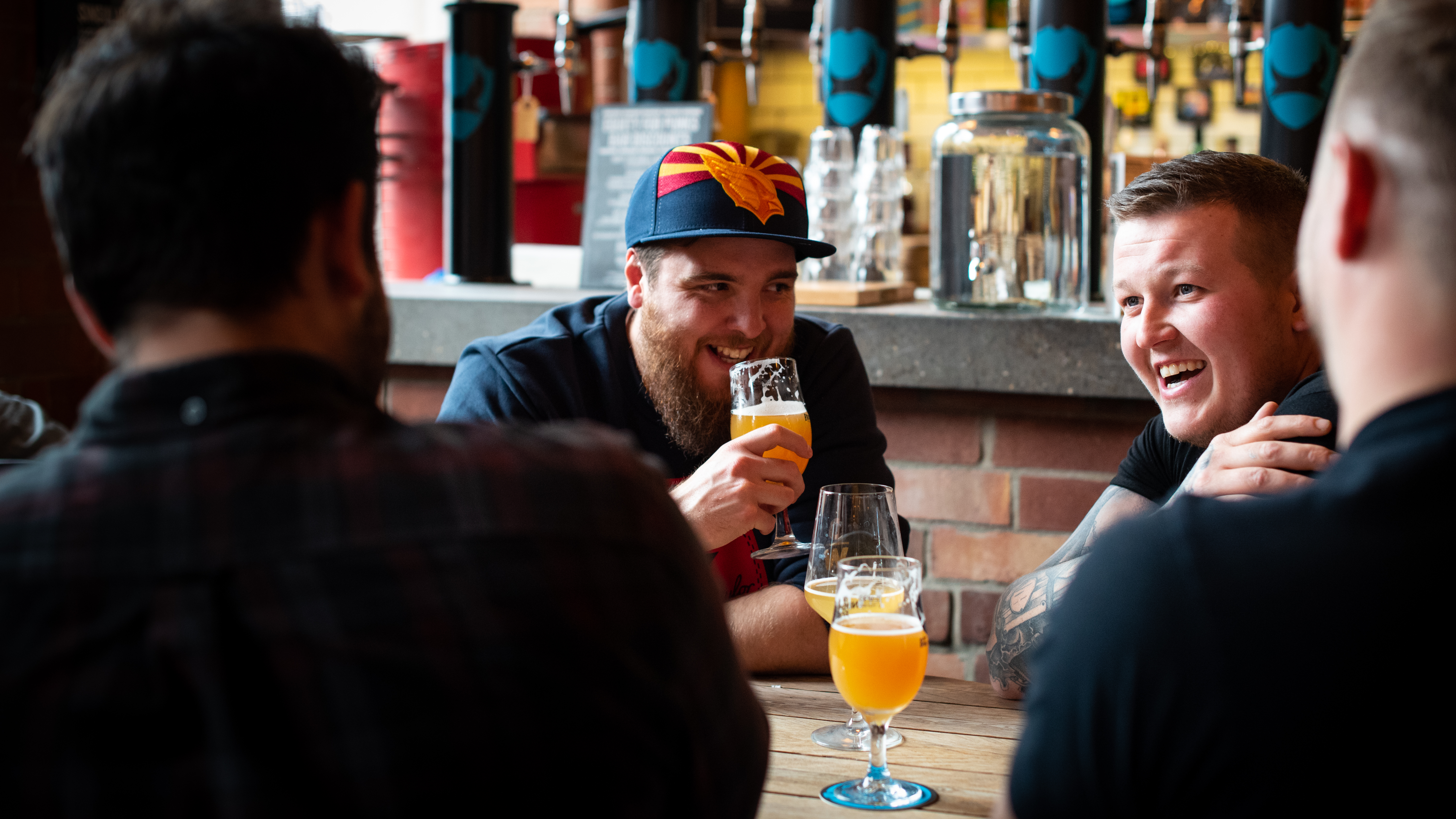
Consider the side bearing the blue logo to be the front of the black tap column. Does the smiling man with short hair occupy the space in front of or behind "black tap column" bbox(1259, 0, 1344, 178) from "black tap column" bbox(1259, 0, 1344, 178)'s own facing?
in front

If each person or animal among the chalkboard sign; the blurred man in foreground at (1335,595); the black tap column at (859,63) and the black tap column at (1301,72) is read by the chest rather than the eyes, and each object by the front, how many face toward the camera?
3

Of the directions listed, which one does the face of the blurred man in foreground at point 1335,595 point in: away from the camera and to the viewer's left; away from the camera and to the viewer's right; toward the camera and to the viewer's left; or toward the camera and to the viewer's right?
away from the camera and to the viewer's left

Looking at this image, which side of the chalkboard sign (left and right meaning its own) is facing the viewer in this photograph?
front

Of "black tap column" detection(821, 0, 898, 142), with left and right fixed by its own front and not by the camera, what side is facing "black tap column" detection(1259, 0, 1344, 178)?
left

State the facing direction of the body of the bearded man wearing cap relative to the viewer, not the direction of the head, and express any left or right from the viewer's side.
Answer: facing the viewer and to the right of the viewer

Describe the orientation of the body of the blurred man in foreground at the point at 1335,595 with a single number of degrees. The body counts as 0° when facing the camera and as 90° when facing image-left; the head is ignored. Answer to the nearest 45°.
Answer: approximately 135°

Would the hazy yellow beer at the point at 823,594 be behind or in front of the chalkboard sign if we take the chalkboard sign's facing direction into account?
in front

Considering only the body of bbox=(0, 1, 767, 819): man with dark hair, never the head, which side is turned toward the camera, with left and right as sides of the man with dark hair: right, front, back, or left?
back

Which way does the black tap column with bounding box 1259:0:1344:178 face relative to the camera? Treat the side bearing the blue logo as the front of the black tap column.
toward the camera

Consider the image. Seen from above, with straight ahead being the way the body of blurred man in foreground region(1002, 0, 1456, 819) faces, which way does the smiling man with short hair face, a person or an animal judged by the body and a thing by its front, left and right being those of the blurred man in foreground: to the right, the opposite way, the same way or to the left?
to the left

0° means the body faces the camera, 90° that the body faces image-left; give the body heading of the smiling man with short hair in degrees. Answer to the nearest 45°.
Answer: approximately 45°

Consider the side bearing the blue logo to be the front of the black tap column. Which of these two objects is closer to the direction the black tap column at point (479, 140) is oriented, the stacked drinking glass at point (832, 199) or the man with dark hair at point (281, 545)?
the man with dark hair

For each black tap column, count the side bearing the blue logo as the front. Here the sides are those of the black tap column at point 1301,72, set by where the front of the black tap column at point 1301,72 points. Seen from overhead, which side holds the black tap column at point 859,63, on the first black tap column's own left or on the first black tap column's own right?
on the first black tap column's own right
